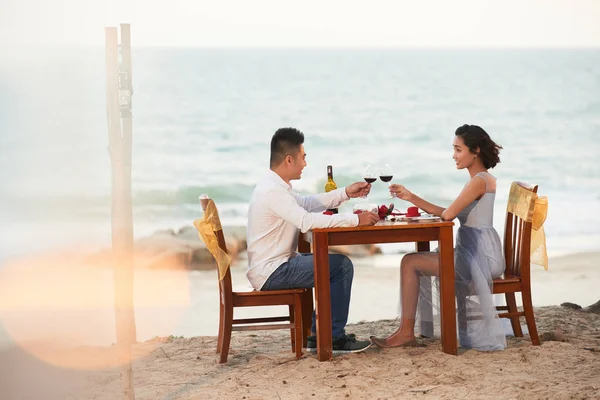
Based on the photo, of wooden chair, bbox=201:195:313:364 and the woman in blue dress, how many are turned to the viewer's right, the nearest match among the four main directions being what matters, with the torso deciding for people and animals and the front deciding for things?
1

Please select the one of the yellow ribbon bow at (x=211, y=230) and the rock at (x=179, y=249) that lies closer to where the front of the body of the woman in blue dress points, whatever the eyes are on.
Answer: the yellow ribbon bow

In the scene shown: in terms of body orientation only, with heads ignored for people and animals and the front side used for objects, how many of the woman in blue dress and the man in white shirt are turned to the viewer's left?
1

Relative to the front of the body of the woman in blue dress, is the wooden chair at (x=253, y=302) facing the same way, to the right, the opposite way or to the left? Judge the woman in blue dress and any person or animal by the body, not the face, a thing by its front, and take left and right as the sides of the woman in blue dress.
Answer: the opposite way

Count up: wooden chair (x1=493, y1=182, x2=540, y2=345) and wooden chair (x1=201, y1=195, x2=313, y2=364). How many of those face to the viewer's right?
1

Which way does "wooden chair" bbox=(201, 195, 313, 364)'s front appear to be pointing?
to the viewer's right

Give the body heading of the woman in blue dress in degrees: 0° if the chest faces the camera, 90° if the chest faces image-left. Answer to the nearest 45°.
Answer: approximately 90°

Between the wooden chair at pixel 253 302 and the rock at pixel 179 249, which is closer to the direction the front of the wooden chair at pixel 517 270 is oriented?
the wooden chair

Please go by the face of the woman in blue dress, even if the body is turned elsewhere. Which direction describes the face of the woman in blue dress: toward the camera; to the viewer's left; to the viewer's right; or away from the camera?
to the viewer's left

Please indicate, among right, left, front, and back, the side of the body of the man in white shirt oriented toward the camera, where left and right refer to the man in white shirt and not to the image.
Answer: right

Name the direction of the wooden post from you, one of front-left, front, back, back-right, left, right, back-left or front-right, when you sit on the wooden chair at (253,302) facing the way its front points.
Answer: back-right

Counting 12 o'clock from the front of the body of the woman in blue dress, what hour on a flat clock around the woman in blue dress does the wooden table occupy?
The wooden table is roughly at 11 o'clock from the woman in blue dress.

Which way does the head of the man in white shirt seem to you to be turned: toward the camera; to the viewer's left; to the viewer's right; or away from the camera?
to the viewer's right

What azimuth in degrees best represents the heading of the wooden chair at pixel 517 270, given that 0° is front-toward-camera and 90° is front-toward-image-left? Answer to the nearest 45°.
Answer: approximately 45°
